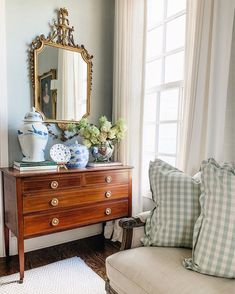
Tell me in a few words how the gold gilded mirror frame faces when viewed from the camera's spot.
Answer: facing the viewer and to the right of the viewer

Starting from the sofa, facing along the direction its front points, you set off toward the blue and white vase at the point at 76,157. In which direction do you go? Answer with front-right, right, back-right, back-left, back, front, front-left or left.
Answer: right

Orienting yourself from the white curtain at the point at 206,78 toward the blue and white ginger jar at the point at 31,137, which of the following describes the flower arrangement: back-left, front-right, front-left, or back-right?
front-right

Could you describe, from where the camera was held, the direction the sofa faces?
facing the viewer and to the left of the viewer

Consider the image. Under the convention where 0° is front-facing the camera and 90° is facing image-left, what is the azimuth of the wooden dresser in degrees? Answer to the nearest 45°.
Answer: approximately 315°

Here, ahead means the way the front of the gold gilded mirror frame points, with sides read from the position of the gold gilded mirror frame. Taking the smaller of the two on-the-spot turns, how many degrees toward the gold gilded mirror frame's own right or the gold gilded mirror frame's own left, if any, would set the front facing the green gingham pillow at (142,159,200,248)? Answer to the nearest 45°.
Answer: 0° — it already faces it

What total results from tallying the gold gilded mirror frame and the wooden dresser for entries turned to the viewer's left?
0

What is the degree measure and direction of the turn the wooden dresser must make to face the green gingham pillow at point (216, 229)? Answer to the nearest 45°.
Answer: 0° — it already faces it
